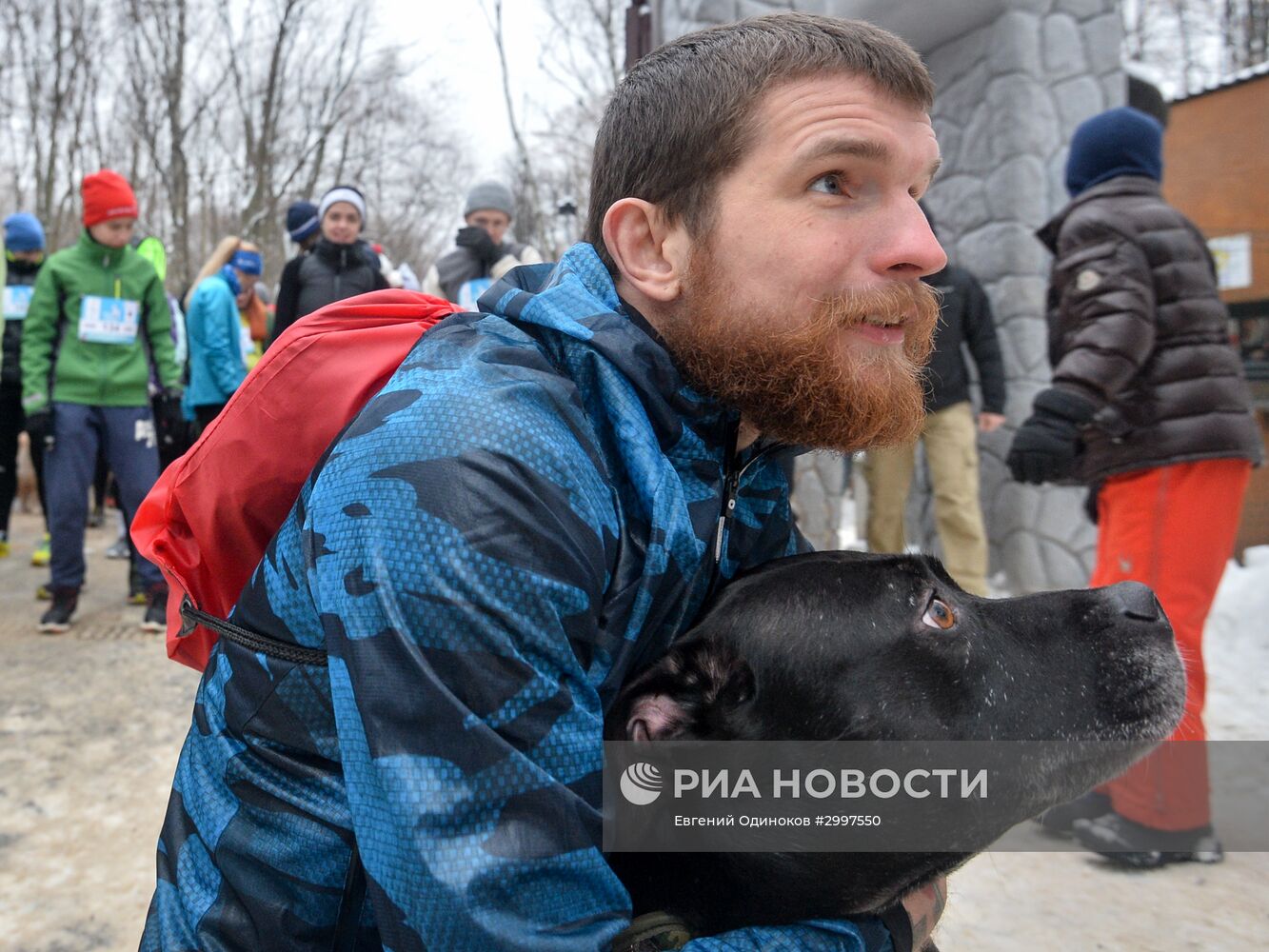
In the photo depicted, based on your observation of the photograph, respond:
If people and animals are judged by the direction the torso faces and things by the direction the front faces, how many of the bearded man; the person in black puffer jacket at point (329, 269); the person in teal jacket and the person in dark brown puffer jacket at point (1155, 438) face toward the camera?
1

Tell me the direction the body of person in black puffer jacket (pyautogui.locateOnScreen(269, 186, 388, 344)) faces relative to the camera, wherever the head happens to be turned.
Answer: toward the camera

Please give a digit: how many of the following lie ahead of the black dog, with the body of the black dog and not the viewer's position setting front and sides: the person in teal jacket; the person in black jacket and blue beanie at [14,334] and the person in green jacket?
0

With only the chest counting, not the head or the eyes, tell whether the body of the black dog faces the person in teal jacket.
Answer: no

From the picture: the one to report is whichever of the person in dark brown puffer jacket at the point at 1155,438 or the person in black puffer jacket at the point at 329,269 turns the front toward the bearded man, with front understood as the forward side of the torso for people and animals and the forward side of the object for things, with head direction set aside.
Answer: the person in black puffer jacket at the point at 329,269

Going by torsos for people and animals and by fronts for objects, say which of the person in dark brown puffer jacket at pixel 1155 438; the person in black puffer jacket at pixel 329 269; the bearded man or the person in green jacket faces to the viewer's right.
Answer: the bearded man

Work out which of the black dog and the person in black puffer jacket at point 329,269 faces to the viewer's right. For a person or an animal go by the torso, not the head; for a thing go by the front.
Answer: the black dog

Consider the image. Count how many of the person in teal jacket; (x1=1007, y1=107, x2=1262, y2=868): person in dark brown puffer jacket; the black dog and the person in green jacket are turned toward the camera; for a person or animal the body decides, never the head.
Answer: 1

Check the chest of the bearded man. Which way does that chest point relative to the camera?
to the viewer's right

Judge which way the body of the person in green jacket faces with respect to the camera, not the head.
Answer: toward the camera

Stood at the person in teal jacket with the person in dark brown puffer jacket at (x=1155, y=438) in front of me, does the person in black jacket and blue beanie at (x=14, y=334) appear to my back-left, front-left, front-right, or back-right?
back-right

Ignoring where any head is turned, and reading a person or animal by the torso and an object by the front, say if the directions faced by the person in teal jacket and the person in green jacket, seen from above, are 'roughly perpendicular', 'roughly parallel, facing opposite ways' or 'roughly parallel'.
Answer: roughly perpendicular

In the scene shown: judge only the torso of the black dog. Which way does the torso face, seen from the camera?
to the viewer's right

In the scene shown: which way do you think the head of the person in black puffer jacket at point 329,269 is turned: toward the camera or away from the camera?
toward the camera
